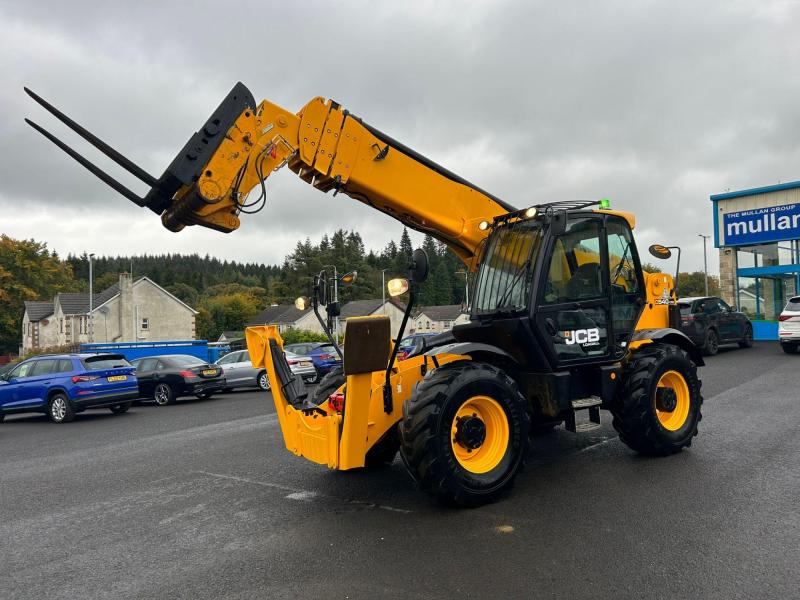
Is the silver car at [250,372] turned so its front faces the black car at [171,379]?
no

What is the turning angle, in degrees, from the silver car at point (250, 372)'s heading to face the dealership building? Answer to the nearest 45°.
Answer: approximately 135° to its right

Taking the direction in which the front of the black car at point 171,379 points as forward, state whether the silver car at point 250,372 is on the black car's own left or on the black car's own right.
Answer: on the black car's own right

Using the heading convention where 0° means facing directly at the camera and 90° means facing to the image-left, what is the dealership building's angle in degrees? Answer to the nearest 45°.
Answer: approximately 45°

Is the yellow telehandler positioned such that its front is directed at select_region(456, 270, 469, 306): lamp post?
no

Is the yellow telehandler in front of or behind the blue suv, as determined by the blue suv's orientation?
behind

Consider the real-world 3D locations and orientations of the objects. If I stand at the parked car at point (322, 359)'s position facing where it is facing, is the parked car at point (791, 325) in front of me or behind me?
behind

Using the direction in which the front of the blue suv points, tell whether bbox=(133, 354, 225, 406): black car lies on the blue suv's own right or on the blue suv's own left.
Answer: on the blue suv's own right

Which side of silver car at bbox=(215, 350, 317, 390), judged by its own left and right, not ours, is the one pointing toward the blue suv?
left

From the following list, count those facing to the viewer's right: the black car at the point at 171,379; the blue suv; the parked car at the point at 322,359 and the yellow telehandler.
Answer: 0

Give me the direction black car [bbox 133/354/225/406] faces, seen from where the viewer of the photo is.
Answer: facing away from the viewer and to the left of the viewer

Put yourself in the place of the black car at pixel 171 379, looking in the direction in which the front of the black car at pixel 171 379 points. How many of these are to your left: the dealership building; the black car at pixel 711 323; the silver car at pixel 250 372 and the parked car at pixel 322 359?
0

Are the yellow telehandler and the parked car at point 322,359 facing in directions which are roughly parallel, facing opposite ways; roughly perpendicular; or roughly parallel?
roughly perpendicular

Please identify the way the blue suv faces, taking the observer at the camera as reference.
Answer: facing away from the viewer and to the left of the viewer

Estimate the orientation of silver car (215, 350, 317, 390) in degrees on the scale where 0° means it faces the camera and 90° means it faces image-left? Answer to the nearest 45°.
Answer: approximately 135°
